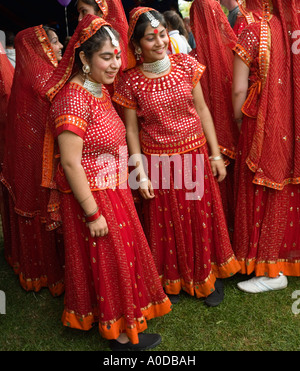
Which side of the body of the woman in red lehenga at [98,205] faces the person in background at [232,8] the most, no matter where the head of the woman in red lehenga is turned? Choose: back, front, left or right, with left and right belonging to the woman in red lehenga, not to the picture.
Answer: left

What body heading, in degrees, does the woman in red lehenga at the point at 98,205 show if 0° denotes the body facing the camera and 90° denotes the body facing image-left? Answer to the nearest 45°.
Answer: approximately 315°

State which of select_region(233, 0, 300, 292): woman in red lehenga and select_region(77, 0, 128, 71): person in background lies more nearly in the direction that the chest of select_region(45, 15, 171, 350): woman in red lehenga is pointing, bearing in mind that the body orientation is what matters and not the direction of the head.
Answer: the woman in red lehenga

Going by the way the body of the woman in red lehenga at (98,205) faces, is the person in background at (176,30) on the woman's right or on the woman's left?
on the woman's left

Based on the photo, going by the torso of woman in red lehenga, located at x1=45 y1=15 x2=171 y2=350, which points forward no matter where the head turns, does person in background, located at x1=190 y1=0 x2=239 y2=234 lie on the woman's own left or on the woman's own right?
on the woman's own left

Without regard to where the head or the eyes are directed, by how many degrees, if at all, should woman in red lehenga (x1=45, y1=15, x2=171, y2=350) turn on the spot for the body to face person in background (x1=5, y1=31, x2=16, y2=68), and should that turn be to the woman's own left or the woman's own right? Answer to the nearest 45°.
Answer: approximately 135° to the woman's own left

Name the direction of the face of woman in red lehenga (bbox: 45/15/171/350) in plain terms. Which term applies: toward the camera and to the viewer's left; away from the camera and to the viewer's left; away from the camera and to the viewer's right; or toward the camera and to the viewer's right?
toward the camera and to the viewer's right

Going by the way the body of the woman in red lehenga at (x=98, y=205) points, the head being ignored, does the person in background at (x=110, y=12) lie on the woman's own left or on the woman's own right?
on the woman's own left

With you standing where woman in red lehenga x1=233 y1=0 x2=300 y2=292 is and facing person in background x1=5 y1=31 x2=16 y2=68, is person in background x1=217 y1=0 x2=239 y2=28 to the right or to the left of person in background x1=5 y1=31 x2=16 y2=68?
right

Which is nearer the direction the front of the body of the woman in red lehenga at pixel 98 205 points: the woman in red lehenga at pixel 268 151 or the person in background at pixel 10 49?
the woman in red lehenga
